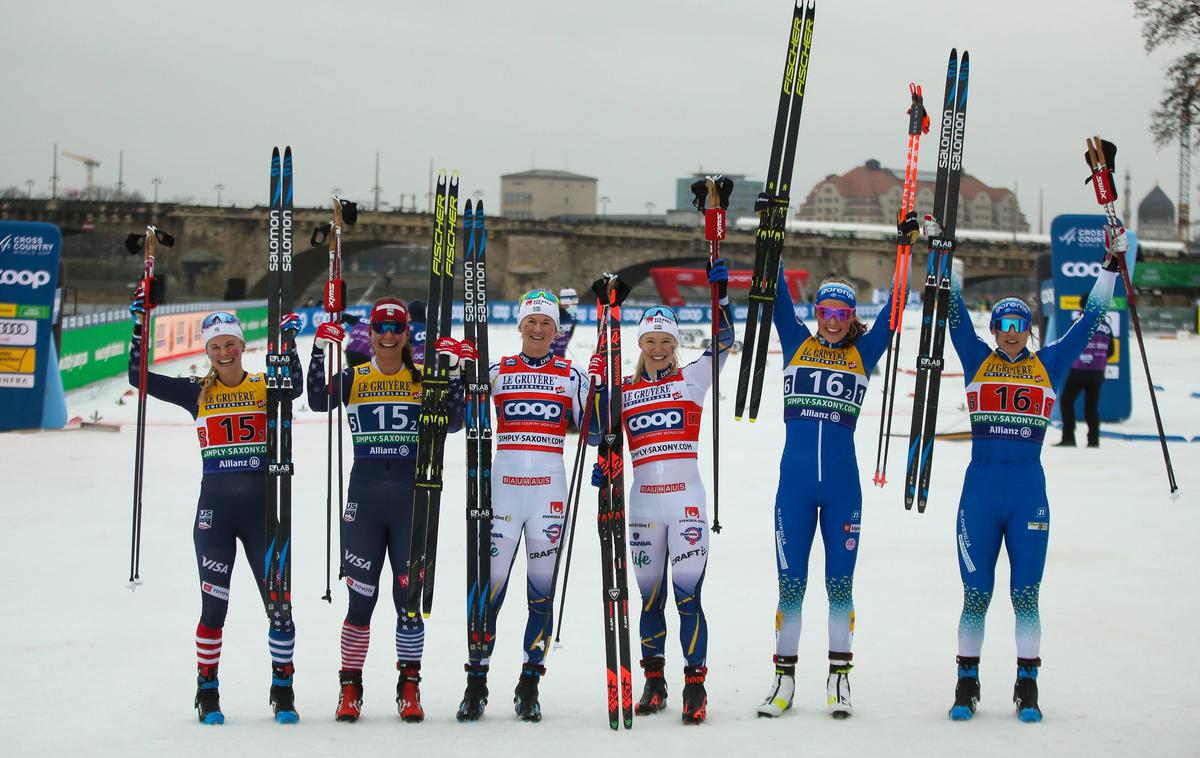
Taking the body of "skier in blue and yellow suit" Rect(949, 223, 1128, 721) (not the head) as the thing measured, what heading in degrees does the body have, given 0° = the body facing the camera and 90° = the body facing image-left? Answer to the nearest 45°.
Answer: approximately 0°

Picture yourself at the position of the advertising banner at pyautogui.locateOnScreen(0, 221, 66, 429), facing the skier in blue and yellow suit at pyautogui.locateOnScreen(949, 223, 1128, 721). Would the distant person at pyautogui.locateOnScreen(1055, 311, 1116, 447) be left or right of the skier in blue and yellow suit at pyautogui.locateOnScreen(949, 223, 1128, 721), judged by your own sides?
left

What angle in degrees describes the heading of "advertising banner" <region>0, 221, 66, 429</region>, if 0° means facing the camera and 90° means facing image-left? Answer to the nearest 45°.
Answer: approximately 0°

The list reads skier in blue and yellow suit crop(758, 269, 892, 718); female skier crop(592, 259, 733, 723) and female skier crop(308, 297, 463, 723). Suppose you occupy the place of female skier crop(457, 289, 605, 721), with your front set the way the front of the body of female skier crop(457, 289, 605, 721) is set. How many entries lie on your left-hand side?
2

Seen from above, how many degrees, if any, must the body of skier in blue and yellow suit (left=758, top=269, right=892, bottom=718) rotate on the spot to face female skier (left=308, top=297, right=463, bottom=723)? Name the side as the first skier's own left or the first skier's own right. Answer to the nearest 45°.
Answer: approximately 90° to the first skier's own right
